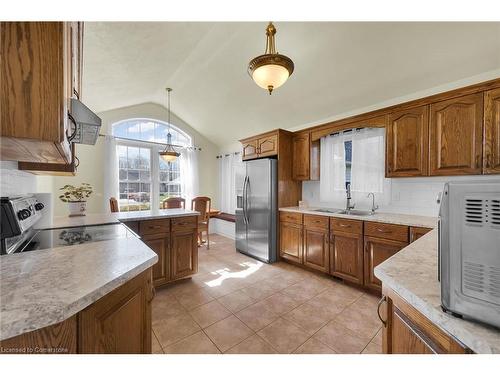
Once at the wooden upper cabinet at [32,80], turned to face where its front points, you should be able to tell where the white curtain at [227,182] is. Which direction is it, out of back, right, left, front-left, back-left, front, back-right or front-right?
front-left

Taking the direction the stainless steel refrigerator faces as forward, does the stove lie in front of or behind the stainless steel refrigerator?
in front

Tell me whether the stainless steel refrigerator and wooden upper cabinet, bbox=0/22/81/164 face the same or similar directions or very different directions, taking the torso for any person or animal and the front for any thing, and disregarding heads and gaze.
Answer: very different directions

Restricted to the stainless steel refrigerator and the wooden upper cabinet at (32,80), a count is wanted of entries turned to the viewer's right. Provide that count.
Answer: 1

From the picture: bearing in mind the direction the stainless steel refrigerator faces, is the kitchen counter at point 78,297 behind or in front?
in front

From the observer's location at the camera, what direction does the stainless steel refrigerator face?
facing the viewer and to the left of the viewer

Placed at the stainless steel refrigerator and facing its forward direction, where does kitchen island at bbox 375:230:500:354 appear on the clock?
The kitchen island is roughly at 10 o'clock from the stainless steel refrigerator.

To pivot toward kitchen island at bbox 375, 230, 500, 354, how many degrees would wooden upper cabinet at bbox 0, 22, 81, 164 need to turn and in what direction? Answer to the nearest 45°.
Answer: approximately 45° to its right

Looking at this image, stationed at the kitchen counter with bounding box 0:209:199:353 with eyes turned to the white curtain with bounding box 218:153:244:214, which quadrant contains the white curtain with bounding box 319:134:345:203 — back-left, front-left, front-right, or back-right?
front-right

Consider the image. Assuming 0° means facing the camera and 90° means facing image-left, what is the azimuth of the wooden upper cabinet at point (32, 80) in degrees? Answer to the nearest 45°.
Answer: approximately 270°

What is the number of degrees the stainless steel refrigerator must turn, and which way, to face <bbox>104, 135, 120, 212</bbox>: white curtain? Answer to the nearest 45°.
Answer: approximately 45° to its right

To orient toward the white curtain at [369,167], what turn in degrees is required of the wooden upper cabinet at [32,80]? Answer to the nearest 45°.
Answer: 0° — it already faces it

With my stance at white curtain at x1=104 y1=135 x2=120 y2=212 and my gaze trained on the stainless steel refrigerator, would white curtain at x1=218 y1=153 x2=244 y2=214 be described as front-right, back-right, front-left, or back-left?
front-left

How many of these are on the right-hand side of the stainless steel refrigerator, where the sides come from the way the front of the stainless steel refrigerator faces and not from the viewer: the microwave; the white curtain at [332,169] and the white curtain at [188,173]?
1

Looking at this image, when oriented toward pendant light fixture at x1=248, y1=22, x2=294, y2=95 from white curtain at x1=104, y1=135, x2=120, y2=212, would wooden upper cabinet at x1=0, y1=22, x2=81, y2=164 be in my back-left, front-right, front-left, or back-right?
front-right

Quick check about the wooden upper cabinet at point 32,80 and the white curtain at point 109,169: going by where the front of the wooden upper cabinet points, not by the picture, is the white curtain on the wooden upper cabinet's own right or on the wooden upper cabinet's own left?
on the wooden upper cabinet's own left
